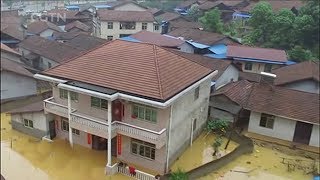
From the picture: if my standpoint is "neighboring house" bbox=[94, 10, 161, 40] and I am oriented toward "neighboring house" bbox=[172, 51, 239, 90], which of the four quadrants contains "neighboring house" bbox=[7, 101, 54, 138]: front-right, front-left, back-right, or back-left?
front-right

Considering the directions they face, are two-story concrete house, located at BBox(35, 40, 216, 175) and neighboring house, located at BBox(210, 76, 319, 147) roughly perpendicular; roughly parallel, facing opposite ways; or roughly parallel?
roughly parallel

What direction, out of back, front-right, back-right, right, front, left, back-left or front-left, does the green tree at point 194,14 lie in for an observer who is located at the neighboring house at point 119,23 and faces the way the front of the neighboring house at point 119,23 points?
back-left

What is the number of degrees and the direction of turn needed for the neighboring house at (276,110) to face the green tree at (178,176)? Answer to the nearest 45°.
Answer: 0° — it already faces it

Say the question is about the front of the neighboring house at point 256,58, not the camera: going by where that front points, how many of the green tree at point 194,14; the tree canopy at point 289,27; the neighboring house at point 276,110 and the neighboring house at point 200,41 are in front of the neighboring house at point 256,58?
1

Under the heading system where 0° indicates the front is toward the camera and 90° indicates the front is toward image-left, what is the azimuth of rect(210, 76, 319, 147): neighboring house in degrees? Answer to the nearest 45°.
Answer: approximately 45°

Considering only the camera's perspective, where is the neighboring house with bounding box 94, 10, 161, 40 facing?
facing the viewer

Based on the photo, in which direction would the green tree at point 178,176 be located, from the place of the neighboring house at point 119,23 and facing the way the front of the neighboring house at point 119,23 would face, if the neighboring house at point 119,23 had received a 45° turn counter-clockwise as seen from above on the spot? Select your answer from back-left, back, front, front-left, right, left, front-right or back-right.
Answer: front-right

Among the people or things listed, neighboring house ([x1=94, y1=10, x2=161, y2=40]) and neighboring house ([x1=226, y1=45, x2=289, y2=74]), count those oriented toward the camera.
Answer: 2

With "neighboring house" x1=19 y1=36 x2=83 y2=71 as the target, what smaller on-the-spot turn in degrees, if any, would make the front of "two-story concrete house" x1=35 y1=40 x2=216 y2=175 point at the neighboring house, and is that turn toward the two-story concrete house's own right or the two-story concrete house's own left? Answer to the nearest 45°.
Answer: approximately 90° to the two-story concrete house's own right

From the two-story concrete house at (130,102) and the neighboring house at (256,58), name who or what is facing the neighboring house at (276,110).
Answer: the neighboring house at (256,58)

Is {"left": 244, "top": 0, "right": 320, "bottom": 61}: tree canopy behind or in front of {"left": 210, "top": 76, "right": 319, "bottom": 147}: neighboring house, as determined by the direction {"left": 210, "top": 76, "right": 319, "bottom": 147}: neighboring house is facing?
behind

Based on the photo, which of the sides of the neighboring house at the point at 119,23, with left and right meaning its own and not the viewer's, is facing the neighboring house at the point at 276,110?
front

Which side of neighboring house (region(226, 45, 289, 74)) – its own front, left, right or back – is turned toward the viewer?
front
